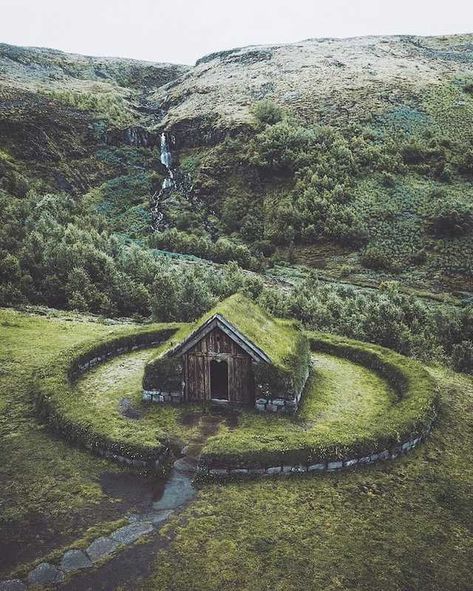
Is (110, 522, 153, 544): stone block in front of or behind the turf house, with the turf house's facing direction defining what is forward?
in front

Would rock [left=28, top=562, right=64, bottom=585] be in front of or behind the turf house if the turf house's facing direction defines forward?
in front

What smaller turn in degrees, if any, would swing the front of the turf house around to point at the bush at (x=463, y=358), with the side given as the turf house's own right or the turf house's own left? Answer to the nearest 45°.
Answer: approximately 135° to the turf house's own left

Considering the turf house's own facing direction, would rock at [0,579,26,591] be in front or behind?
in front

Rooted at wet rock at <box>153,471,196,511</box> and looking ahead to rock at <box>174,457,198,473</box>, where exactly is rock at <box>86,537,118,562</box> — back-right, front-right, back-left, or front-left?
back-left

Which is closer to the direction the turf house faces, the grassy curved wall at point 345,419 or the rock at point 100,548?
the rock

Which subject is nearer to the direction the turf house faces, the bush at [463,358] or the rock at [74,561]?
the rock

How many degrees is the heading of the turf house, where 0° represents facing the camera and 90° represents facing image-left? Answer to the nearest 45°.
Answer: approximately 0°

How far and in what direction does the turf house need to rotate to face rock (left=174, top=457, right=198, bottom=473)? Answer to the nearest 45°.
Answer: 0° — it already faces it
